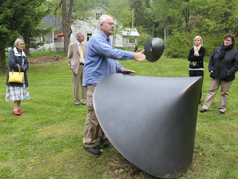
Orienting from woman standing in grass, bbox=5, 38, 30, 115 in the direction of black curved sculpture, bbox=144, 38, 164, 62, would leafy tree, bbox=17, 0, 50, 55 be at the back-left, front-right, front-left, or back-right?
back-left

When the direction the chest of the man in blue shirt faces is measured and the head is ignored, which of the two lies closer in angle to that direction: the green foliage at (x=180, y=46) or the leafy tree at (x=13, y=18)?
the green foliage

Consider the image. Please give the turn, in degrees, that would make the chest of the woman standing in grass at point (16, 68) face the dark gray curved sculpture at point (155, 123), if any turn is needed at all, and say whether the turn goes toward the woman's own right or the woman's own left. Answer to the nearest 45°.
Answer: approximately 45° to the woman's own right

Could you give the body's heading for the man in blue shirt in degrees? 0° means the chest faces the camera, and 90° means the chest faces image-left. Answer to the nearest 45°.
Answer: approximately 270°

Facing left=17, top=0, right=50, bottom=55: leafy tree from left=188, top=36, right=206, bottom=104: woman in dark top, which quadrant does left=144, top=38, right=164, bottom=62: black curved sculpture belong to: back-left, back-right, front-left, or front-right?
back-left

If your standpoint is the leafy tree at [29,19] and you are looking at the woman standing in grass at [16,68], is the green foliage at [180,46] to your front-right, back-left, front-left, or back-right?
back-left

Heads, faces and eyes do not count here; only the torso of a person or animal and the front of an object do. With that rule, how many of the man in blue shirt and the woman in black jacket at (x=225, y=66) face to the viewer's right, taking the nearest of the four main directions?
1

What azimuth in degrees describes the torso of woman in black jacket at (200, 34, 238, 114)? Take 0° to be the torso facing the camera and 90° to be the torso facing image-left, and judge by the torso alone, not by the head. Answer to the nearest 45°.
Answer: approximately 45°

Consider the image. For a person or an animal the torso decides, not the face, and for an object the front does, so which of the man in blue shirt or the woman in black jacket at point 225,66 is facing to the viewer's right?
the man in blue shirt

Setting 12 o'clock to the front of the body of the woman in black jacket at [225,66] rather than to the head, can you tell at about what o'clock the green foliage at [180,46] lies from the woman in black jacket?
The green foliage is roughly at 4 o'clock from the woman in black jacket.

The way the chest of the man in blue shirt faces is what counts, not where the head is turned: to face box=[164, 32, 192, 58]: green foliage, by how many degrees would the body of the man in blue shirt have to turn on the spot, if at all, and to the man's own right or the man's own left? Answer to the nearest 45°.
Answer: approximately 90° to the man's own left

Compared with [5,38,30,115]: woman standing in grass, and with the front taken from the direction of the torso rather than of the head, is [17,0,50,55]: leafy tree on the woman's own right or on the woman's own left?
on the woman's own left
